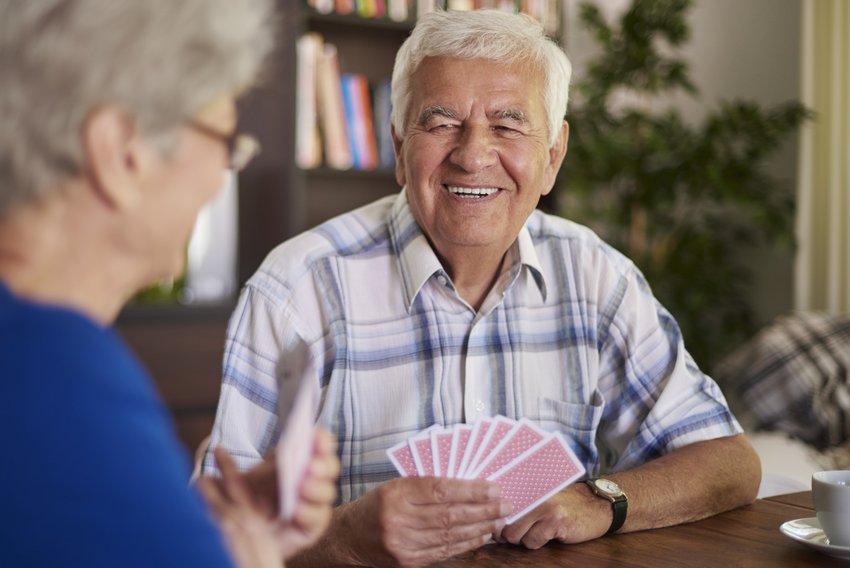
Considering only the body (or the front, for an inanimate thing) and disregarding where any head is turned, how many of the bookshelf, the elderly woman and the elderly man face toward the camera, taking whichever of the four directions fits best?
2

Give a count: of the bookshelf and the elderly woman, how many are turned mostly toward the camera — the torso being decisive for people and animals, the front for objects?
1

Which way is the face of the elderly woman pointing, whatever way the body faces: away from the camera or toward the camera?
away from the camera

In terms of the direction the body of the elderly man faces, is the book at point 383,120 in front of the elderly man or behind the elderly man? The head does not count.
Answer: behind

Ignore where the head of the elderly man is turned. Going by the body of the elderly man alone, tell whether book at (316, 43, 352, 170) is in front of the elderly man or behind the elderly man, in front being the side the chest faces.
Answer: behind

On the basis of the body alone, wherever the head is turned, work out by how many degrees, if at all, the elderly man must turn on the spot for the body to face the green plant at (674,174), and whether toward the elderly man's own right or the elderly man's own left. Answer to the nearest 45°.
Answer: approximately 180°

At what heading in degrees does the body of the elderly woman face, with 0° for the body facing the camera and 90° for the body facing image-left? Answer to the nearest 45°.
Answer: approximately 225°

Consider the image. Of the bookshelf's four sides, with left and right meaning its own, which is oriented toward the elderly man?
front

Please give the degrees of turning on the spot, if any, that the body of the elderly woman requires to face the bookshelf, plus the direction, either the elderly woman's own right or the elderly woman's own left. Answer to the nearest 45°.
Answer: approximately 45° to the elderly woman's own left

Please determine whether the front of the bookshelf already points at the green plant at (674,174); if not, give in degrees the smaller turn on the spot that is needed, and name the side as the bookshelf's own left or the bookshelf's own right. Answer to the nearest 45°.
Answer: approximately 90° to the bookshelf's own left
